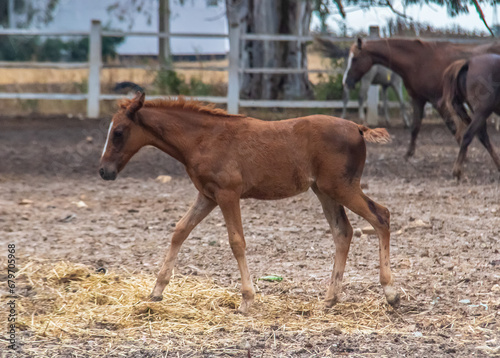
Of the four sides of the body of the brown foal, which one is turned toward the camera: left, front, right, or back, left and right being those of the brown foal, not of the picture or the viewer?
left

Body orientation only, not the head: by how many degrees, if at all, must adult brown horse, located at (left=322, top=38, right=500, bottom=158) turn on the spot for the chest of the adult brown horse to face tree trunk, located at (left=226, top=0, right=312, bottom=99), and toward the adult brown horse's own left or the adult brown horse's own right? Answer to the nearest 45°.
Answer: approximately 45° to the adult brown horse's own right

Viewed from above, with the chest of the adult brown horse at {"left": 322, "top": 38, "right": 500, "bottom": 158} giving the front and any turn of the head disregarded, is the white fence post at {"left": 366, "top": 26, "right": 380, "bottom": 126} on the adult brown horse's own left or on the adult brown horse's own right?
on the adult brown horse's own right

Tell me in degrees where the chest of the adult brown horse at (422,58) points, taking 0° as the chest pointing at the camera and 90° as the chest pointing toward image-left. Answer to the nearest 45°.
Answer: approximately 90°

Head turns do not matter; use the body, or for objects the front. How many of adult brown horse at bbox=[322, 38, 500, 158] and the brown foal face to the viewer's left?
2

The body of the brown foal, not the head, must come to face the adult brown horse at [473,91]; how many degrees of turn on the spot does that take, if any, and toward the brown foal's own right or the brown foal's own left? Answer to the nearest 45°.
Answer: approximately 135° to the brown foal's own right

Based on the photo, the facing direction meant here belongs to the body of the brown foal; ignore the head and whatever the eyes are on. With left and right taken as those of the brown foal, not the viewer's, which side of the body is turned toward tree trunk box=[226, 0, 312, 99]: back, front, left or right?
right
